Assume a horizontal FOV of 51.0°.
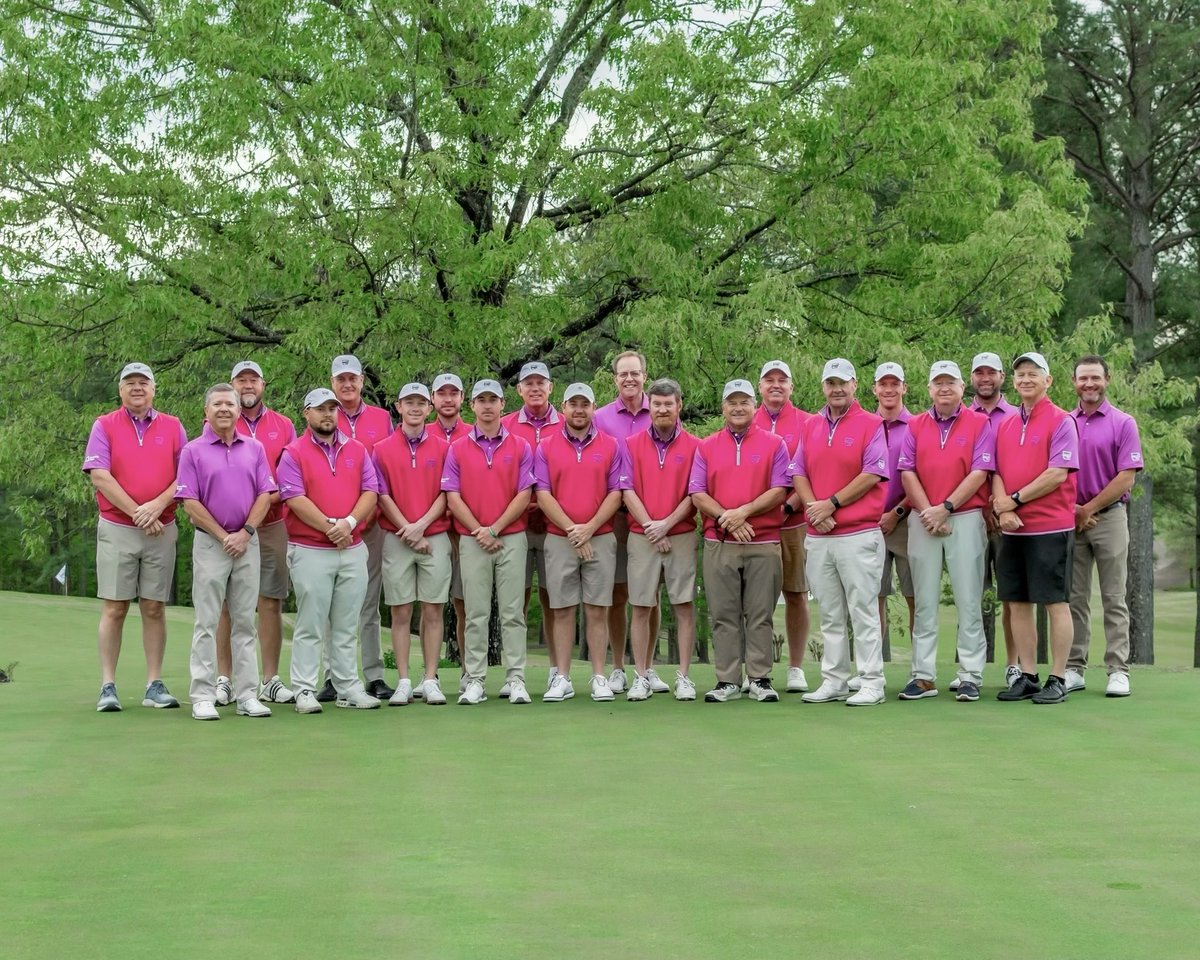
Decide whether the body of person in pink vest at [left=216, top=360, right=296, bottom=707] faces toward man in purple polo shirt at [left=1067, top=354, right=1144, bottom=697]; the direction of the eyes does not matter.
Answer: no

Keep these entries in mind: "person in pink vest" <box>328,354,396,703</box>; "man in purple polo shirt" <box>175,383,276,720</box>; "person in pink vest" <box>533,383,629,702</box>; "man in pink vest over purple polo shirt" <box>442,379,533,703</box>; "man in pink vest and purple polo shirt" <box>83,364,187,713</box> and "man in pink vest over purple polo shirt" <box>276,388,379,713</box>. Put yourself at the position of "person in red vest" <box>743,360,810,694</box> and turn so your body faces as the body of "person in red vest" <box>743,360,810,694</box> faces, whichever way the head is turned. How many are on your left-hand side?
0

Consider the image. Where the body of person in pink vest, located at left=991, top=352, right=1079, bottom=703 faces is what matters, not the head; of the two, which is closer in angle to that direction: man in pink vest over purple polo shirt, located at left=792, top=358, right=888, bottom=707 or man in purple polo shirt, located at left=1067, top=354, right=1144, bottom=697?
the man in pink vest over purple polo shirt

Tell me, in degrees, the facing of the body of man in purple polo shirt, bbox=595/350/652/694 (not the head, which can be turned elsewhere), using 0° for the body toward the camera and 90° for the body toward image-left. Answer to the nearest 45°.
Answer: approximately 0°

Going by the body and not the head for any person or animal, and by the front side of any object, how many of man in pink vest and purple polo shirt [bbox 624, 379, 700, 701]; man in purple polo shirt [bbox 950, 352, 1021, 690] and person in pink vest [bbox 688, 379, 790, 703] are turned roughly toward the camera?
3

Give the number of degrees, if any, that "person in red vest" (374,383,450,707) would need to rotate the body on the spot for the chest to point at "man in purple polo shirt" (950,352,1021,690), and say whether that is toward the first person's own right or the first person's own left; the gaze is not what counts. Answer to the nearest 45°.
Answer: approximately 90° to the first person's own left

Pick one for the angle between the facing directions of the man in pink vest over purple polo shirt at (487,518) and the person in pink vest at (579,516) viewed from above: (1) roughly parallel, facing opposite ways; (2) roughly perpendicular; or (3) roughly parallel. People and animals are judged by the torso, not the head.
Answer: roughly parallel

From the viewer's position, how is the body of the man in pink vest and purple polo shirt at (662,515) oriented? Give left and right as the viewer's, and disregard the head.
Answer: facing the viewer

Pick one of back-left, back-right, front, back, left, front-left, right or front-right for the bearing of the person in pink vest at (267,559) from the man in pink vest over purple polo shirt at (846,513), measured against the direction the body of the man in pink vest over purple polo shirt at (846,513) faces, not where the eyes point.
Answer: front-right

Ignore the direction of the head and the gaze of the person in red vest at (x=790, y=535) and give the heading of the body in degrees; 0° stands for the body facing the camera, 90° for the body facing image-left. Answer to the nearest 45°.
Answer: approximately 0°

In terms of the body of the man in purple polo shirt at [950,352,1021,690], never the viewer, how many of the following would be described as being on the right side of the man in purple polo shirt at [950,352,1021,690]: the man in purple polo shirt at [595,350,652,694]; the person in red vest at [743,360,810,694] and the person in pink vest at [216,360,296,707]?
3

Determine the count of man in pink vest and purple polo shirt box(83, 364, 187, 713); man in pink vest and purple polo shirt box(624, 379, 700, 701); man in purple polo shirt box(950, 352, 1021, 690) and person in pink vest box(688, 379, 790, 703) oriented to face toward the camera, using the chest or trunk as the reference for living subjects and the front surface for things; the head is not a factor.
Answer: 4

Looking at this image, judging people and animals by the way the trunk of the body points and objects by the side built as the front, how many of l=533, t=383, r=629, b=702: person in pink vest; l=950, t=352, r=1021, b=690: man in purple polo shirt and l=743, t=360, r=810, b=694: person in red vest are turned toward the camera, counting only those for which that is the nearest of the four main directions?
3

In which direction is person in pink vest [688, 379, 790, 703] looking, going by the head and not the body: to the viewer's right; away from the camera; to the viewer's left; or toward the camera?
toward the camera

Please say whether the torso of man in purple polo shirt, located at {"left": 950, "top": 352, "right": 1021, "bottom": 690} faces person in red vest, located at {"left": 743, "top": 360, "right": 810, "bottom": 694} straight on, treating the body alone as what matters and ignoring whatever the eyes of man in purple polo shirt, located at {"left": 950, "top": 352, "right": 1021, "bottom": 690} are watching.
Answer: no

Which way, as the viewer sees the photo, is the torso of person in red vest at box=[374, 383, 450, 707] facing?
toward the camera

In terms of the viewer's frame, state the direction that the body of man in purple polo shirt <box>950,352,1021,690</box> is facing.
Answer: toward the camera

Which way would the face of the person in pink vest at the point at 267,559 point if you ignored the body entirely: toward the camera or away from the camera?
toward the camera

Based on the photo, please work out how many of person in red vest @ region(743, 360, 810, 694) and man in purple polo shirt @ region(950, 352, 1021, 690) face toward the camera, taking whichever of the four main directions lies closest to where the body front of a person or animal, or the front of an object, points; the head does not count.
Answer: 2

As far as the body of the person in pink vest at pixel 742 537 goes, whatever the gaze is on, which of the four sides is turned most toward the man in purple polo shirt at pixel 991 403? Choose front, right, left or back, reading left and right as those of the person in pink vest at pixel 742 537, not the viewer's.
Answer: left
